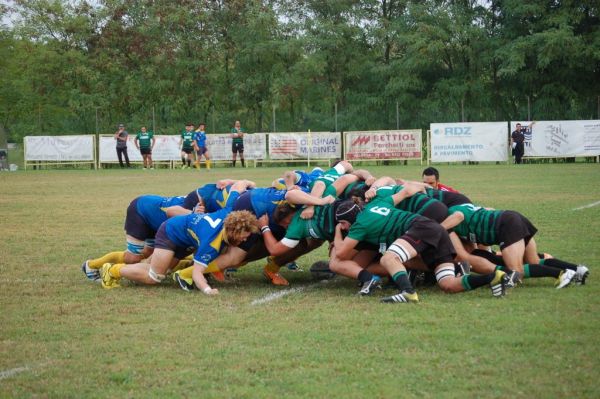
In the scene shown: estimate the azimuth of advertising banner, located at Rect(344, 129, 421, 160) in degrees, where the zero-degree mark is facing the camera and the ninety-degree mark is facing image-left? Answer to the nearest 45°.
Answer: approximately 0°

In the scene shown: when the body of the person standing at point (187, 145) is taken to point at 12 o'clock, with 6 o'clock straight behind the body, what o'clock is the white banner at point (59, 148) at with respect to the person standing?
The white banner is roughly at 4 o'clock from the person standing.

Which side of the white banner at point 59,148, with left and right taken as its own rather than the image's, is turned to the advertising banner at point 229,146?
left

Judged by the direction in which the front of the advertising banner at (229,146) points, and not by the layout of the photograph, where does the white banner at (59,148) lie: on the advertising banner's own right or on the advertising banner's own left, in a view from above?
on the advertising banner's own right

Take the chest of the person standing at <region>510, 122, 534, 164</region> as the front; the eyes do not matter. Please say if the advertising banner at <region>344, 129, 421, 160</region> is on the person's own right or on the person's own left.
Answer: on the person's own right

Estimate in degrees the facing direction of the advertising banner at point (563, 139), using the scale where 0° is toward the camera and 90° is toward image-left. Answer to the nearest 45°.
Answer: approximately 0°

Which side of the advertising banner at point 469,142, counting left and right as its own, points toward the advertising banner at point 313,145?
right
